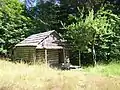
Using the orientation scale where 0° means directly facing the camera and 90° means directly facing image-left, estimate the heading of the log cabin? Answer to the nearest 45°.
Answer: approximately 315°
